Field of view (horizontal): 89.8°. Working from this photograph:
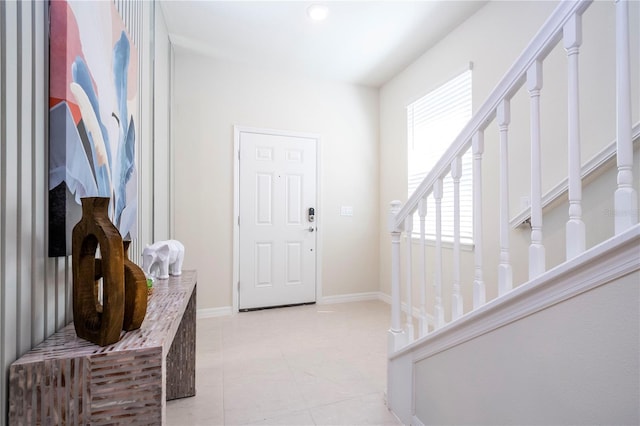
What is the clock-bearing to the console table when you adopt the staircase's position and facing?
The console table is roughly at 9 o'clock from the staircase.

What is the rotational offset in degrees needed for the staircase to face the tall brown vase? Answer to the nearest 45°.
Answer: approximately 90° to its left

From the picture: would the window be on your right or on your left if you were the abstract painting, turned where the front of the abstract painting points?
on your left

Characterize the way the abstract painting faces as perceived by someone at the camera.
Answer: facing the viewer and to the right of the viewer

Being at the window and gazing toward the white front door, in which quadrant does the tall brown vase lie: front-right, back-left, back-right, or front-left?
front-left

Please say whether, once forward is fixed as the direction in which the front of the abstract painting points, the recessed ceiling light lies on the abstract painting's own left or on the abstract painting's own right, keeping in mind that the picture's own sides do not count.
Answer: on the abstract painting's own left

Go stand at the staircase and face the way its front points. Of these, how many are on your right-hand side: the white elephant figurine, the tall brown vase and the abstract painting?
0

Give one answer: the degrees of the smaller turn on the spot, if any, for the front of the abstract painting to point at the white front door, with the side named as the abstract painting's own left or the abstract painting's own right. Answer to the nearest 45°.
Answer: approximately 90° to the abstract painting's own left

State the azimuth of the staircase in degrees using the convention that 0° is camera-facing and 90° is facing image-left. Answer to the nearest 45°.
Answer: approximately 135°

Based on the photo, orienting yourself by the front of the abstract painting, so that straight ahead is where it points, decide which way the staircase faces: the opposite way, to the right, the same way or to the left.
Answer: to the left
